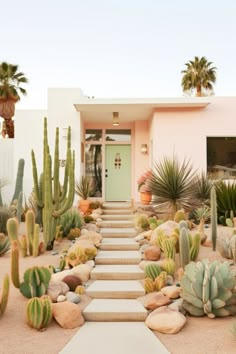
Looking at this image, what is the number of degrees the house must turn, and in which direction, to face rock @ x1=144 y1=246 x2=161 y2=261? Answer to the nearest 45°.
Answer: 0° — it already faces it

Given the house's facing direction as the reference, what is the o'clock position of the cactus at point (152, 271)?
The cactus is roughly at 12 o'clock from the house.

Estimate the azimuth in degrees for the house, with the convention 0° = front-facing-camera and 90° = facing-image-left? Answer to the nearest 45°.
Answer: approximately 0°

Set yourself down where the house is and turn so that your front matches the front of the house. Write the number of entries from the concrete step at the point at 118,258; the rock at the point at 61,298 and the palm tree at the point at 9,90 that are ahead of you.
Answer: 2

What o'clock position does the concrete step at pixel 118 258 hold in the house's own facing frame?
The concrete step is roughly at 12 o'clock from the house.

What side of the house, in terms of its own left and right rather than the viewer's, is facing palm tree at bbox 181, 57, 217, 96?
back

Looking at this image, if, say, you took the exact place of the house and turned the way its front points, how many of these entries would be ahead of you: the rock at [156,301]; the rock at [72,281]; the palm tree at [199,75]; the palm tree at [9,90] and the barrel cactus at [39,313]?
3

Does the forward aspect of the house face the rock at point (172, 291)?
yes

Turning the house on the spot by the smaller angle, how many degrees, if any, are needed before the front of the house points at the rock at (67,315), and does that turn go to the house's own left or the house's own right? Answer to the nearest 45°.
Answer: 0° — it already faces it

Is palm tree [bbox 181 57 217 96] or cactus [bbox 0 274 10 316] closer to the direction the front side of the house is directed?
the cactus

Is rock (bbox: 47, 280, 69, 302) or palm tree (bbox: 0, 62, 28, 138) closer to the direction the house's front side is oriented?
the rock

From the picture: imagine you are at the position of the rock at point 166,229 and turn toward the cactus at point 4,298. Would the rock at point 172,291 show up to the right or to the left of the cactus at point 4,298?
left
